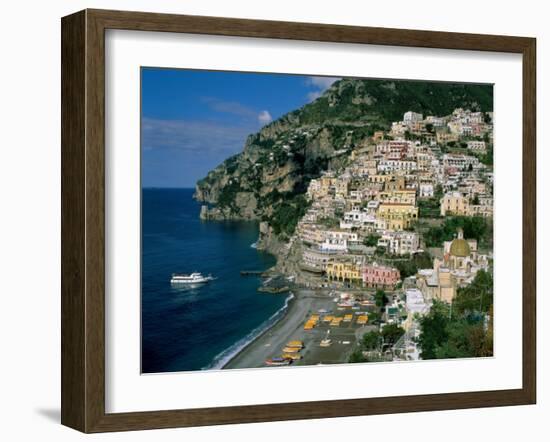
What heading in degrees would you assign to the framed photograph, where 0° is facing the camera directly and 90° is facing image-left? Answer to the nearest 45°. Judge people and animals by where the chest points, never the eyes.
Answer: approximately 315°
